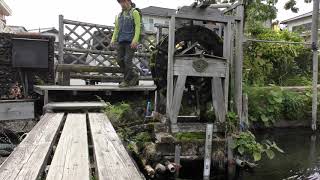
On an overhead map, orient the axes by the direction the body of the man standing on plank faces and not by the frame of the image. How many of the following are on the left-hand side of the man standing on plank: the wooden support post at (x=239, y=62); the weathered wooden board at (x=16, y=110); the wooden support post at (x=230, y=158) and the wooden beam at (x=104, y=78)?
2

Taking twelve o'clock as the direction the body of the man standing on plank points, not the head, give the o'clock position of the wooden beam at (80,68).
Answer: The wooden beam is roughly at 3 o'clock from the man standing on plank.

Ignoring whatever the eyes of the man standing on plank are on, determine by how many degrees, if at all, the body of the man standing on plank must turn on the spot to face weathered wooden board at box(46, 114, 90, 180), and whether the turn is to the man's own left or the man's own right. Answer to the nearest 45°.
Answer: approximately 45° to the man's own left

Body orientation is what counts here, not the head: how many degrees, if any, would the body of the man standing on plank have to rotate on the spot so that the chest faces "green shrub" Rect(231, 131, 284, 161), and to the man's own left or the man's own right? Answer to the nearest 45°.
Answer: approximately 90° to the man's own left

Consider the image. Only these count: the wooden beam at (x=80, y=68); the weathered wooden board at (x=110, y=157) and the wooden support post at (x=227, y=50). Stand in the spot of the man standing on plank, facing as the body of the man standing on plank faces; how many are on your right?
1

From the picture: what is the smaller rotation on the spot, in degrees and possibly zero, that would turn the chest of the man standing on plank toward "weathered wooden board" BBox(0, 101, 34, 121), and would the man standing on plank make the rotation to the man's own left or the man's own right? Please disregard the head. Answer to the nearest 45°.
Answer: approximately 45° to the man's own right

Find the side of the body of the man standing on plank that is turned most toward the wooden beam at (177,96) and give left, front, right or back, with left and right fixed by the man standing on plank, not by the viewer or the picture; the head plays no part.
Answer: left

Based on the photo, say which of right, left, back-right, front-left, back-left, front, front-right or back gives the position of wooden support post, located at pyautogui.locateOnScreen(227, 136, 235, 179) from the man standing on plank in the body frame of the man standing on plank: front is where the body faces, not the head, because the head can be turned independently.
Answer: left

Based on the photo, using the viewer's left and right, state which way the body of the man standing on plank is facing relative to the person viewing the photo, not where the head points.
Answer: facing the viewer and to the left of the viewer

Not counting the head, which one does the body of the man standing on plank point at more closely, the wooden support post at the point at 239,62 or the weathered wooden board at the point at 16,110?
the weathered wooden board

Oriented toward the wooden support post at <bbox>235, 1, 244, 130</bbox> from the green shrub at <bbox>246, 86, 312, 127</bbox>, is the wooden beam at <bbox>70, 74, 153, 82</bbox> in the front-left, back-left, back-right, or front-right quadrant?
front-right

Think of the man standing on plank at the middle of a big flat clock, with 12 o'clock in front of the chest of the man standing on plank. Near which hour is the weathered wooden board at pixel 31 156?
The weathered wooden board is roughly at 11 o'clock from the man standing on plank.

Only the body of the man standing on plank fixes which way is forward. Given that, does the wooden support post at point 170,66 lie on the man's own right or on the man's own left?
on the man's own left
